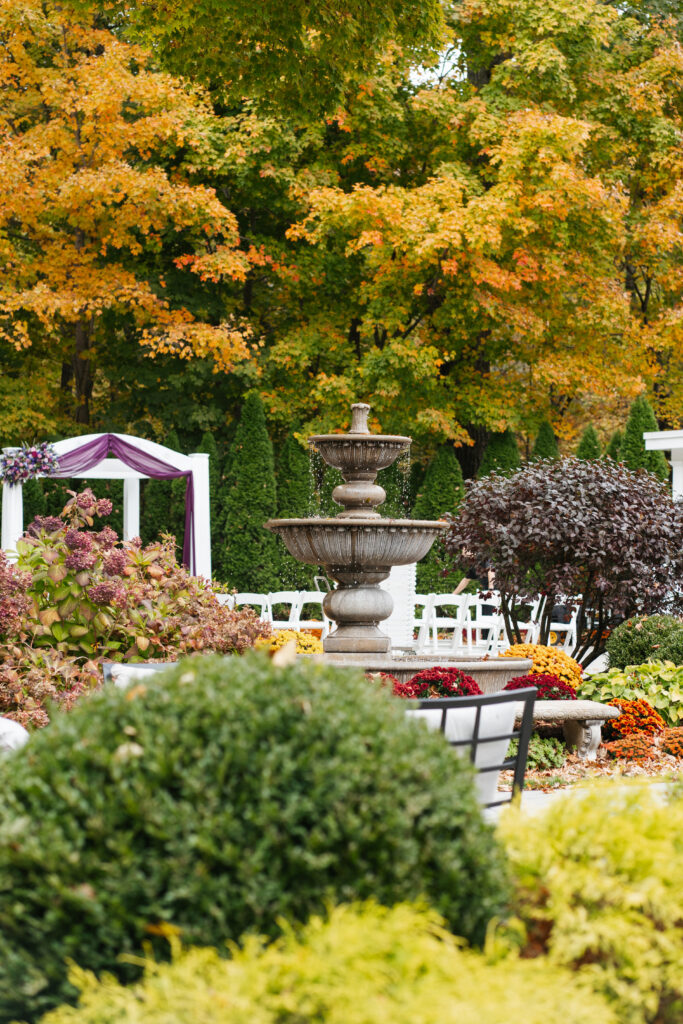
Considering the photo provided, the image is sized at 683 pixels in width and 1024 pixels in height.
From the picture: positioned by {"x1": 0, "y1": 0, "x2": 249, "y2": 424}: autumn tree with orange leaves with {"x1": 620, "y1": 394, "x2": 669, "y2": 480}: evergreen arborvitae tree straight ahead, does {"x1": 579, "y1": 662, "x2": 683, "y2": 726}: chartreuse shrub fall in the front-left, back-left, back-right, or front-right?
front-right

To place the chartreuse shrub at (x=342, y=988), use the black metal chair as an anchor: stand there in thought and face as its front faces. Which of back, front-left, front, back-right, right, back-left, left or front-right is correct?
back-left

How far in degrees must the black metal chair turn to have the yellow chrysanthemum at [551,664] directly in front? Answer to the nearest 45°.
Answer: approximately 45° to its right

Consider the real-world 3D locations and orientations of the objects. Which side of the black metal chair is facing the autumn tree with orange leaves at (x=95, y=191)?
front

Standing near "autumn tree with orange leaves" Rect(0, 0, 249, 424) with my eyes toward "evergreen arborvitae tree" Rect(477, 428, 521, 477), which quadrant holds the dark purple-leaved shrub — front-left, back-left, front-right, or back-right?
front-right

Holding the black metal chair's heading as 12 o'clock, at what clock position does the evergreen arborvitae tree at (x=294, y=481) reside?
The evergreen arborvitae tree is roughly at 1 o'clock from the black metal chair.

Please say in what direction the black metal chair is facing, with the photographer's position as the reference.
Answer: facing away from the viewer and to the left of the viewer

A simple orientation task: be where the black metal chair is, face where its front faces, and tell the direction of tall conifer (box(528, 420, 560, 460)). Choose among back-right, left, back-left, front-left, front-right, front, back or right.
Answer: front-right

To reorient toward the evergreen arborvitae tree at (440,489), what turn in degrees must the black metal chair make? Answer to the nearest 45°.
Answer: approximately 45° to its right

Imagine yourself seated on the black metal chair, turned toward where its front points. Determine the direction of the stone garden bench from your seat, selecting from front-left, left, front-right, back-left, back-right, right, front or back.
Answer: front-right

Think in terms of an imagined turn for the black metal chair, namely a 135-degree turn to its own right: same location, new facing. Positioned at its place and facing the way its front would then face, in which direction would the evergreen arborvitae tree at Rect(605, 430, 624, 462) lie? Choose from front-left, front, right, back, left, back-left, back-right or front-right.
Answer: left

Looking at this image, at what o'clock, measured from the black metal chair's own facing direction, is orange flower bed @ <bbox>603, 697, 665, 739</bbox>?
The orange flower bed is roughly at 2 o'clock from the black metal chair.

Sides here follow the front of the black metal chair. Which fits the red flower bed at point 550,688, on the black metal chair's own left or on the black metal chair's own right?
on the black metal chair's own right
